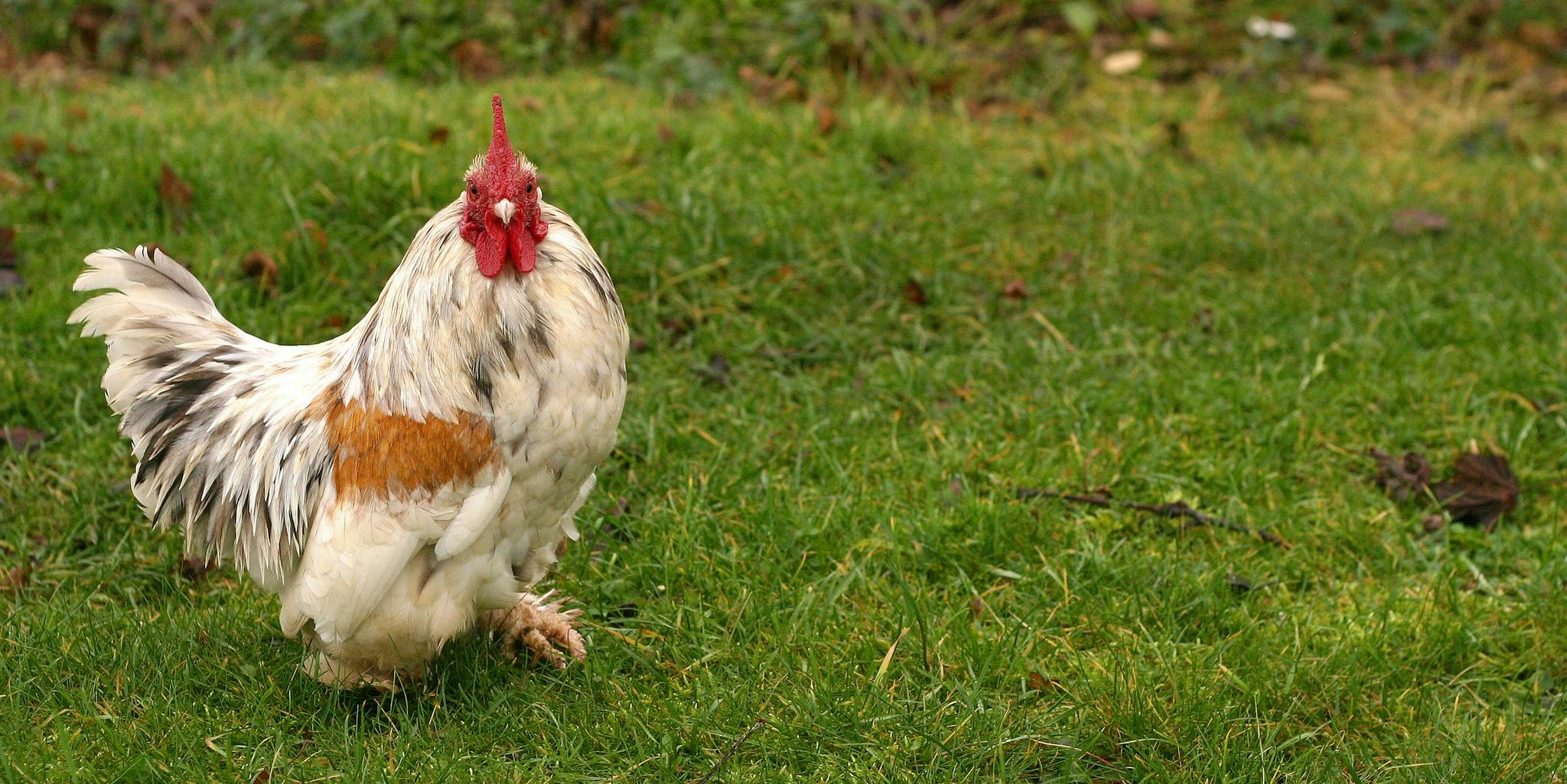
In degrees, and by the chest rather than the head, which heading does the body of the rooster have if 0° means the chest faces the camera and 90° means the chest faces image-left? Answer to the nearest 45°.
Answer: approximately 315°

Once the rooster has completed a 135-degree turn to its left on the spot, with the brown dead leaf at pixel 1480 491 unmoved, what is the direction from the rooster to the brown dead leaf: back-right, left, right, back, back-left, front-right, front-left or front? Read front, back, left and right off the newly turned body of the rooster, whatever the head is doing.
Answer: right

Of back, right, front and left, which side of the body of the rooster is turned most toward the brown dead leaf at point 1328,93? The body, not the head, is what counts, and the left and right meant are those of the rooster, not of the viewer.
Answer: left

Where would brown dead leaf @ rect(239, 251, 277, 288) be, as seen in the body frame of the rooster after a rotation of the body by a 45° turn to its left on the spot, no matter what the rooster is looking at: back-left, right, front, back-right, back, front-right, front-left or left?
left

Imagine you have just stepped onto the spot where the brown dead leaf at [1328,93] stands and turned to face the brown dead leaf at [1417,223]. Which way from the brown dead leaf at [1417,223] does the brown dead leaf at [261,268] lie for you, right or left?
right

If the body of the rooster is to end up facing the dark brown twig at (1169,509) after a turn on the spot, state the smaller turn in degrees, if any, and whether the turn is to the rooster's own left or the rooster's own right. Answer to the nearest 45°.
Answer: approximately 45° to the rooster's own left

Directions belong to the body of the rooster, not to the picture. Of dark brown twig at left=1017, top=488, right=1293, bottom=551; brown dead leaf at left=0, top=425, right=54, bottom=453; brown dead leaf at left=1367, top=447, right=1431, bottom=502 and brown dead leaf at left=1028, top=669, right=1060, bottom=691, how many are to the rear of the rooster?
1

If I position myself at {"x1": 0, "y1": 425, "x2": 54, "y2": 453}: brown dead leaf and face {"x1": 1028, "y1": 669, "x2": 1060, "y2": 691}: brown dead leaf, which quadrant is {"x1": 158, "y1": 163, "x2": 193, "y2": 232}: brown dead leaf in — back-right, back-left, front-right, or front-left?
back-left

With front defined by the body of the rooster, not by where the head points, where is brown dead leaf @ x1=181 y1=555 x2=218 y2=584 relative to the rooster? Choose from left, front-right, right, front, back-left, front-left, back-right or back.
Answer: back

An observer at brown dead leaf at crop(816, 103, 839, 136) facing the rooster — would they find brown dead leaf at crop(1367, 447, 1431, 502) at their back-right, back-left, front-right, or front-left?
front-left

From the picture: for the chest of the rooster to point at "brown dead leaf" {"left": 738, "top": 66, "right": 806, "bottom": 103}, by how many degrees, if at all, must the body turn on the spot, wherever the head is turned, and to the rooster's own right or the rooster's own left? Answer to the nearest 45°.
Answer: approximately 90° to the rooster's own left

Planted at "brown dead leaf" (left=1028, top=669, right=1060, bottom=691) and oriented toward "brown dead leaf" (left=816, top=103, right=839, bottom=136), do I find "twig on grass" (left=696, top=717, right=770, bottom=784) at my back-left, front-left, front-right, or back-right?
back-left

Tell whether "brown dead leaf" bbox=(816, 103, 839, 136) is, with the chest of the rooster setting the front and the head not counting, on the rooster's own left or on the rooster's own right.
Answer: on the rooster's own left

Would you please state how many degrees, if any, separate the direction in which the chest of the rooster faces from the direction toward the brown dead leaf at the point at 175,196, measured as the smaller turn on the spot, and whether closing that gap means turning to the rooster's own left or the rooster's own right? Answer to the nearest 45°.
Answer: approximately 135° to the rooster's own left

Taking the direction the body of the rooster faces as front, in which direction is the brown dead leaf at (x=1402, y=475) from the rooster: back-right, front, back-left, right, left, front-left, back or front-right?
front-left
